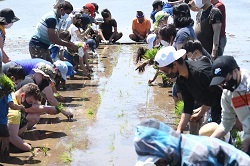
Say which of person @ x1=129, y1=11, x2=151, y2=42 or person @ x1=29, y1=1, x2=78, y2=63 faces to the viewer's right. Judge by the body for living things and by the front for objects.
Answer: person @ x1=29, y1=1, x2=78, y2=63

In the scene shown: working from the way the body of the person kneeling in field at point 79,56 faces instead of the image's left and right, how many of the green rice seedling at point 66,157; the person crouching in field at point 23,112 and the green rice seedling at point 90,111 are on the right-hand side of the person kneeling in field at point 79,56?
3

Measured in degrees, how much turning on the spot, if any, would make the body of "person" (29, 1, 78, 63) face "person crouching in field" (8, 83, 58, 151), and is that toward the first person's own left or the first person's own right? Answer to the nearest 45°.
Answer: approximately 90° to the first person's own right

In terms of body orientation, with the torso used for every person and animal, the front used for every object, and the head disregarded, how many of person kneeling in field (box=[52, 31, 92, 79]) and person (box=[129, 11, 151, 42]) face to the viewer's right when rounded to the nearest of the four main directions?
1

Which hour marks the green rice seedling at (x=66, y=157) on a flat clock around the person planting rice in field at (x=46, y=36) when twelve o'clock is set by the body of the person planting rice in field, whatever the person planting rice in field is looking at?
The green rice seedling is roughly at 3 o'clock from the person planting rice in field.

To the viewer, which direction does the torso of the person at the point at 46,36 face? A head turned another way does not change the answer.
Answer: to the viewer's right

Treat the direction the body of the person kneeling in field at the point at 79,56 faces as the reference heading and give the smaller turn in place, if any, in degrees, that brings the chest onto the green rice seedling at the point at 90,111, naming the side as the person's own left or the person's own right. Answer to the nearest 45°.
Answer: approximately 90° to the person's own right

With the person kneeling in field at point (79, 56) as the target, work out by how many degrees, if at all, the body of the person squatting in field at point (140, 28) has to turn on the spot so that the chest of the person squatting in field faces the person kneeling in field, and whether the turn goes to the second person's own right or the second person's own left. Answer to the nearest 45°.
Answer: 0° — they already face them

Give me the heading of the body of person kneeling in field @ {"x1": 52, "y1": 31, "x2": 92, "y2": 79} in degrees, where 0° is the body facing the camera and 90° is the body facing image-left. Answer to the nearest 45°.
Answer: approximately 270°
